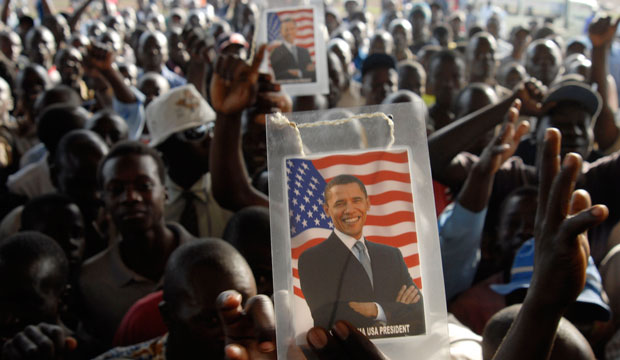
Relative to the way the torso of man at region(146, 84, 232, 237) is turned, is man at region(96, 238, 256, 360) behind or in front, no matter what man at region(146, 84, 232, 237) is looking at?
in front

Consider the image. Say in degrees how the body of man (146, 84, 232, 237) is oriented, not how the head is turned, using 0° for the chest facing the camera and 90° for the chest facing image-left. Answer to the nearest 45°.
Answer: approximately 315°

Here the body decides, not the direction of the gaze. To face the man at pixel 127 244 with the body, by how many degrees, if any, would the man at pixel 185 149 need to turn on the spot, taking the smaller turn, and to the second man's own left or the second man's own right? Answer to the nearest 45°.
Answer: approximately 45° to the second man's own right
